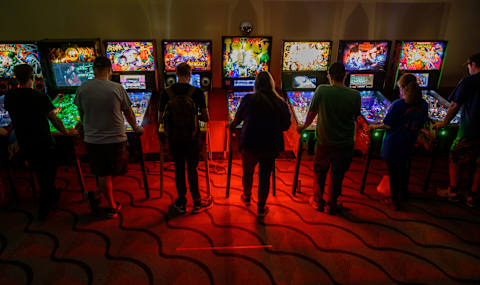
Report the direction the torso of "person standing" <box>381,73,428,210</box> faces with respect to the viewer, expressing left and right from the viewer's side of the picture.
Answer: facing away from the viewer and to the left of the viewer

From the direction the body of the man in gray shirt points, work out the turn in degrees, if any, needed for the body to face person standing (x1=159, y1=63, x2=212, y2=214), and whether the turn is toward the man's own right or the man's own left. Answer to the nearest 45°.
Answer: approximately 90° to the man's own right

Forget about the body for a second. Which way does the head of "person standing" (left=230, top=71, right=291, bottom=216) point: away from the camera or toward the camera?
away from the camera

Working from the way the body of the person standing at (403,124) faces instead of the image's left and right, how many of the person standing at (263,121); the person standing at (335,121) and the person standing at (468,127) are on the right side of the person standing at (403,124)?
1

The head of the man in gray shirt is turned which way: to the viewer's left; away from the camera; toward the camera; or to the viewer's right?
away from the camera

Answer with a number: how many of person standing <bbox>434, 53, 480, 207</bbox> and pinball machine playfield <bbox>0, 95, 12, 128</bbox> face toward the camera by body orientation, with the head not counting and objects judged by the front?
1

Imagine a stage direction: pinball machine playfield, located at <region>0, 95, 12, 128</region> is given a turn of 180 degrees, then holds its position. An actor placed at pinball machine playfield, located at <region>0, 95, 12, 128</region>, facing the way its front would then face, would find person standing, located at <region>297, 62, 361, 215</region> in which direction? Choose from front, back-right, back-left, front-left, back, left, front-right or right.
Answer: back-right

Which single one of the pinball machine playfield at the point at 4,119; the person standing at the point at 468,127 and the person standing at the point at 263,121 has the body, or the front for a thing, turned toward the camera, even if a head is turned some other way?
the pinball machine playfield

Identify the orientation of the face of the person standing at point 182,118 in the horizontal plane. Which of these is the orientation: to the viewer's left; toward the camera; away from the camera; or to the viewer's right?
away from the camera

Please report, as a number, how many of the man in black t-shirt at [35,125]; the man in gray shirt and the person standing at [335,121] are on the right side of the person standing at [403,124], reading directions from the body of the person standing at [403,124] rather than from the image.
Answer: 0

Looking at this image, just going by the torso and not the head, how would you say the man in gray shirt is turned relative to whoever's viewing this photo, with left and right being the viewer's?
facing away from the viewer

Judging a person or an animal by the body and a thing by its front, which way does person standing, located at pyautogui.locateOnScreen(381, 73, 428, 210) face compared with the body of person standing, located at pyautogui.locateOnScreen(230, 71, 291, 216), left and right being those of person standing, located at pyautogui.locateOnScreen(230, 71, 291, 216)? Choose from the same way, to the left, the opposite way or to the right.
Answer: the same way

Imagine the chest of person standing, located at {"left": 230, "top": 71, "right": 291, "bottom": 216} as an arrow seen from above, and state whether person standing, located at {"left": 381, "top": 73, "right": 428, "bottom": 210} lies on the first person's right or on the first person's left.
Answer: on the first person's right

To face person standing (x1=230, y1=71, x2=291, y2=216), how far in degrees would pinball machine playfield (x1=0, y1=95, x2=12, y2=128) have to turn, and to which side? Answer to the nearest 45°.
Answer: approximately 45° to its left

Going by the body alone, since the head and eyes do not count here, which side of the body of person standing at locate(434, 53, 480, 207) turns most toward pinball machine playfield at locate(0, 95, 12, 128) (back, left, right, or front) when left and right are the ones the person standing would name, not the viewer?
left

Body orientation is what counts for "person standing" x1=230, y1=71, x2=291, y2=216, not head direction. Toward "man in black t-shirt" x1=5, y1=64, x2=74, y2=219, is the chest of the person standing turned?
no

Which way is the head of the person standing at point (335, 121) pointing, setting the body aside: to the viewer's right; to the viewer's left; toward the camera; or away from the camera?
away from the camera

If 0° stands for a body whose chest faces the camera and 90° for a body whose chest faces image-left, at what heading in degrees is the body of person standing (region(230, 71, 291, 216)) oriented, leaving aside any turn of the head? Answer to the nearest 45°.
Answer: approximately 180°

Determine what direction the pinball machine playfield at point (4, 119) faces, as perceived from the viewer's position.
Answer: facing the viewer

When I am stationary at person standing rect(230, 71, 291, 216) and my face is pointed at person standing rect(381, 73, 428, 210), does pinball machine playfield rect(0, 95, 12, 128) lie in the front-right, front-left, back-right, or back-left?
back-left

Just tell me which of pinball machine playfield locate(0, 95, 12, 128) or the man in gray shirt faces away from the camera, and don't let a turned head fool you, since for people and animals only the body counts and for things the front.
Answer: the man in gray shirt

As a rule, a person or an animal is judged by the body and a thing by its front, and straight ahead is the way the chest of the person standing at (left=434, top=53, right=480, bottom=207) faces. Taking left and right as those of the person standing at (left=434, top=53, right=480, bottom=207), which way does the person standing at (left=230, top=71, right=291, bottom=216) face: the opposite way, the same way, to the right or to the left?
the same way
